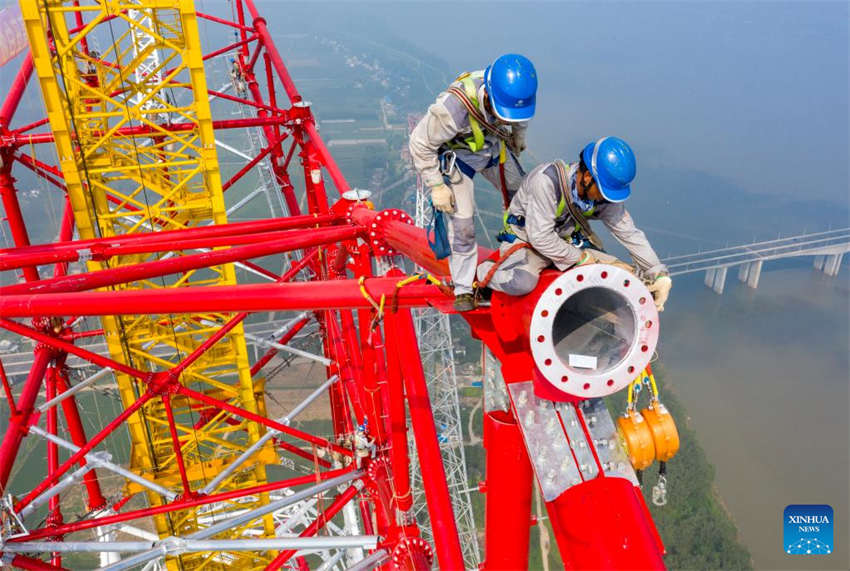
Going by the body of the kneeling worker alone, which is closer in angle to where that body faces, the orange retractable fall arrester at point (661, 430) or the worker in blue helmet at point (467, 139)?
the orange retractable fall arrester

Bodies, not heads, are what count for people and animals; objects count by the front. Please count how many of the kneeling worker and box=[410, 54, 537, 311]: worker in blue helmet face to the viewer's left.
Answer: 0

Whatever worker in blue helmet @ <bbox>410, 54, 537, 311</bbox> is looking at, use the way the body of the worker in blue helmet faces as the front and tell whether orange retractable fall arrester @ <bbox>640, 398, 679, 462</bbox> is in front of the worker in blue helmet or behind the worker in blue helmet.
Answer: in front

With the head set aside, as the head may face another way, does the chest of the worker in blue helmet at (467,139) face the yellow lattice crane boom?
no

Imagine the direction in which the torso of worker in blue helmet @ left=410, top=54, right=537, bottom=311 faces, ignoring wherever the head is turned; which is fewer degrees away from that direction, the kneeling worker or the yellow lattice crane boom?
the kneeling worker

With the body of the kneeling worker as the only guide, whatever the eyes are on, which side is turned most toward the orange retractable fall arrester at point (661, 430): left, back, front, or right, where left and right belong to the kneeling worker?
front

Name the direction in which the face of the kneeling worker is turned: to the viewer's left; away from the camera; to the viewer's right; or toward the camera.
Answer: to the viewer's right

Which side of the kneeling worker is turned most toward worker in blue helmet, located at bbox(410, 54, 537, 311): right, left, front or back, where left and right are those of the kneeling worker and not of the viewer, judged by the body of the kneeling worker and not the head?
back

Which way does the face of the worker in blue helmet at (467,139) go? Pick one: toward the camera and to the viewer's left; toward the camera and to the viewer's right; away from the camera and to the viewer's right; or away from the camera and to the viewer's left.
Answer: toward the camera and to the viewer's right

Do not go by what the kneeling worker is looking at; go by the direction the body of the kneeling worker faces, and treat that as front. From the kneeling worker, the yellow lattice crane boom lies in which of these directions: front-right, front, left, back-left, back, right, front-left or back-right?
back

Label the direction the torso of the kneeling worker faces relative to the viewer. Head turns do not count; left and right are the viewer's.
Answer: facing the viewer and to the right of the viewer
